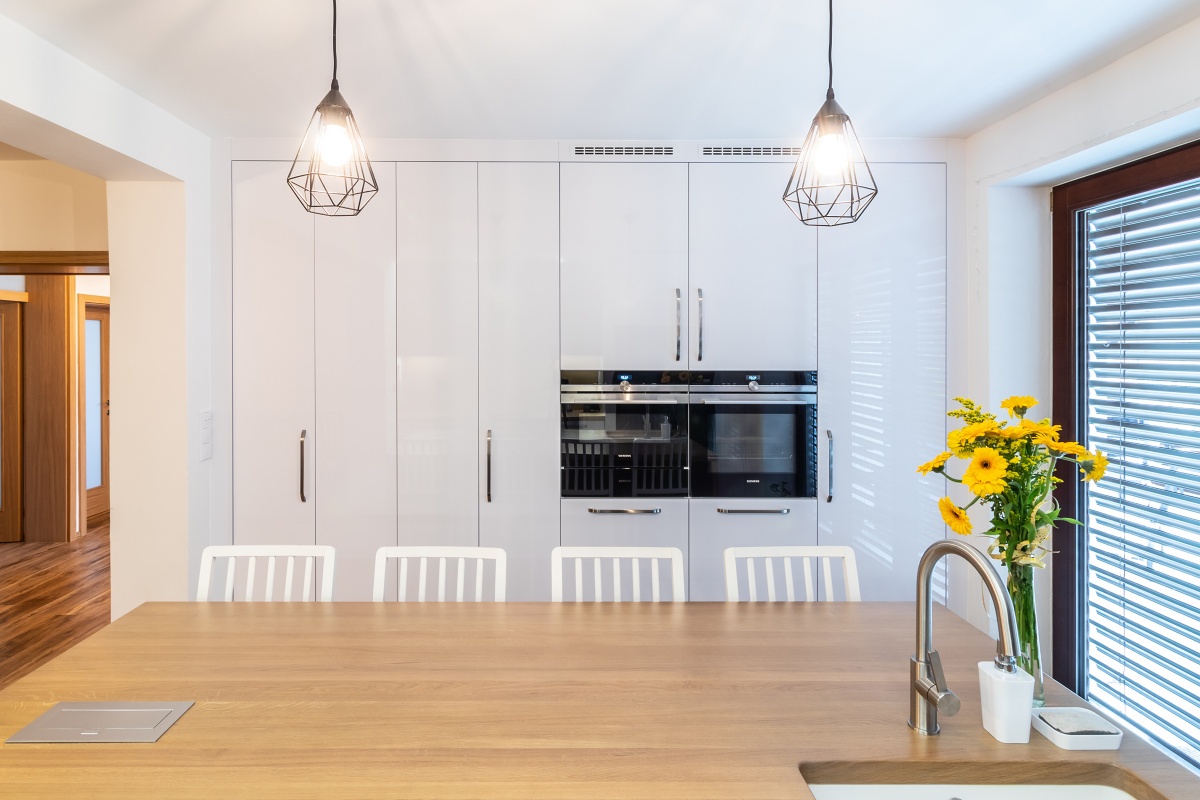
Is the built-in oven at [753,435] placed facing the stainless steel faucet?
yes

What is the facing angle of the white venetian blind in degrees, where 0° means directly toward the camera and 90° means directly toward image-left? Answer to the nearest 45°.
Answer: approximately 45°

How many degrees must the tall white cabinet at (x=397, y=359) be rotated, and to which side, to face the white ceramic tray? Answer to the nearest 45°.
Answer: approximately 45° to its left

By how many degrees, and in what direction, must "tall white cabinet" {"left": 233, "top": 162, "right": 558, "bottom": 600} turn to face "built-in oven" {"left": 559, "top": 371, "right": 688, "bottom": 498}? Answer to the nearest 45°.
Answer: approximately 90° to its left

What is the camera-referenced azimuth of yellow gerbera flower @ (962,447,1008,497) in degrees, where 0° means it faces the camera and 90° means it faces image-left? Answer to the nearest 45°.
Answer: approximately 0°

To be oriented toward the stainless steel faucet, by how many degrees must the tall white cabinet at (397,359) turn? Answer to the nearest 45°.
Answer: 0° — it already faces it

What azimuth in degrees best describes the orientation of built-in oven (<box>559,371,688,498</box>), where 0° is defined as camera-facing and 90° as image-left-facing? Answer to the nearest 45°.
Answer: approximately 0°
